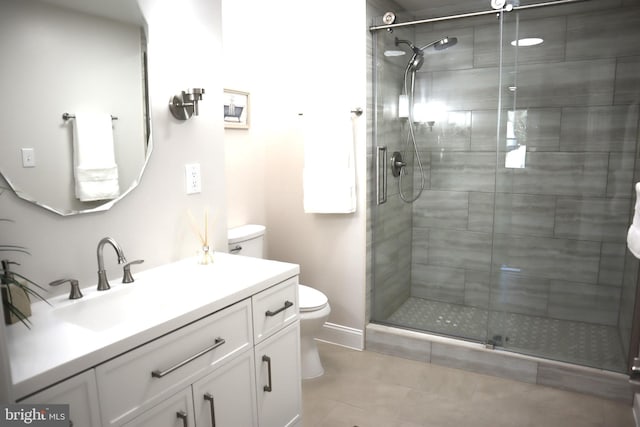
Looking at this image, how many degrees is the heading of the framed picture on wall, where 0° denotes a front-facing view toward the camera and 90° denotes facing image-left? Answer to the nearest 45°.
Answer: approximately 315°

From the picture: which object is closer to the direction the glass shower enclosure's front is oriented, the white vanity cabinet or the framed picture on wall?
the white vanity cabinet

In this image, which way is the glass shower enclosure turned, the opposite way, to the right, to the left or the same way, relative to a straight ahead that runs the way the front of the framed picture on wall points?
to the right

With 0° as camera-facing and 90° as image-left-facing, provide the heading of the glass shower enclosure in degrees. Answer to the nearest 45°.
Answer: approximately 0°

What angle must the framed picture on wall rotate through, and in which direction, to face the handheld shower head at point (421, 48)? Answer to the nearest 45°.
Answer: approximately 45° to its left

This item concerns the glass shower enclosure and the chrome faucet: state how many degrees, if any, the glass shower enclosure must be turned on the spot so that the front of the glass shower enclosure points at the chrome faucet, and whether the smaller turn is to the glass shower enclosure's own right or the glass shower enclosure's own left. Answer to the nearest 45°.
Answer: approximately 45° to the glass shower enclosure's own right

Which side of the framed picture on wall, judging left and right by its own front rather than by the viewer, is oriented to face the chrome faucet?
right

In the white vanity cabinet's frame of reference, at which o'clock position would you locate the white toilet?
The white toilet is roughly at 9 o'clock from the white vanity cabinet.
